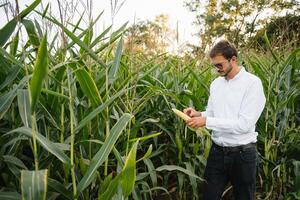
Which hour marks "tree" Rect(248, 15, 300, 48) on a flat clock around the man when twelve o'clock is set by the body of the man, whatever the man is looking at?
The tree is roughly at 5 o'clock from the man.

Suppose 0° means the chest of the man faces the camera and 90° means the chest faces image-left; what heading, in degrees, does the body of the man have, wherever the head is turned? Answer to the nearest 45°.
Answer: approximately 45°
